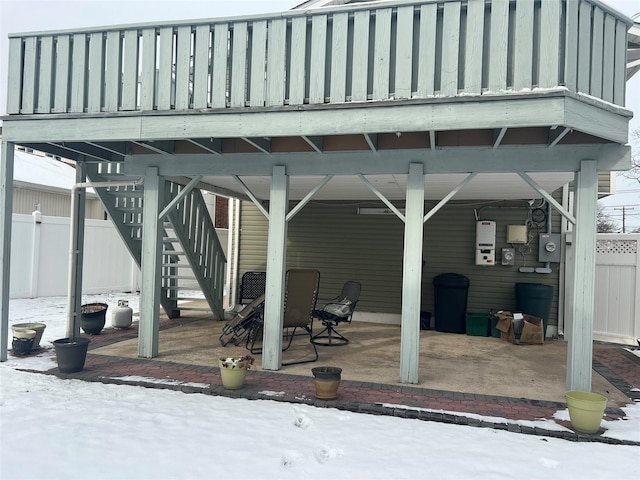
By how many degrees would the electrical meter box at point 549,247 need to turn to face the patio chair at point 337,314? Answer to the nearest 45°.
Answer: approximately 45° to its right

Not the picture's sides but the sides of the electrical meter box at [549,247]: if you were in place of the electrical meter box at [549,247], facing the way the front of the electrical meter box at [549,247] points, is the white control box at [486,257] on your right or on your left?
on your right

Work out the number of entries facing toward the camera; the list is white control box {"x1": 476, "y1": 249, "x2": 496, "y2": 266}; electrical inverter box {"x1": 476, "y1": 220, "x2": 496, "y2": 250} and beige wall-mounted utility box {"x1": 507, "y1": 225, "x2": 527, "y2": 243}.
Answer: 3

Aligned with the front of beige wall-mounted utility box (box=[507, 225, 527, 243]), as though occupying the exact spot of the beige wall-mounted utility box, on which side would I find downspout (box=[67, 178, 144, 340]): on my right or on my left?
on my right

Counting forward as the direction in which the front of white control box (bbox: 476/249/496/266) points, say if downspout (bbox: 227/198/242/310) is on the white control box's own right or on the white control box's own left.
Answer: on the white control box's own right

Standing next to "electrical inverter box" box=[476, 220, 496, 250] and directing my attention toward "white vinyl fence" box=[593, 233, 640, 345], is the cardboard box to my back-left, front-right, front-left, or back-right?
front-right

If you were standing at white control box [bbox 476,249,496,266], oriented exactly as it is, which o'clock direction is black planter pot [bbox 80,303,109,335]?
The black planter pot is roughly at 2 o'clock from the white control box.

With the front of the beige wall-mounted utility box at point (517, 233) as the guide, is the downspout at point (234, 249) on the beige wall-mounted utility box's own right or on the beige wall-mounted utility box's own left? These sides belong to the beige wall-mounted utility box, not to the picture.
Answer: on the beige wall-mounted utility box's own right

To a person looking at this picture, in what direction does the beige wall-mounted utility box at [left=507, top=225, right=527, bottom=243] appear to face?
facing the viewer

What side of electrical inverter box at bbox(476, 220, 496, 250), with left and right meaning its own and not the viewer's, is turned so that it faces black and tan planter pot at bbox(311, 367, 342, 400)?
front

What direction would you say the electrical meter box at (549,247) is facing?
toward the camera

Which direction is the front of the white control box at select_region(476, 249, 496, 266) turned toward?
toward the camera

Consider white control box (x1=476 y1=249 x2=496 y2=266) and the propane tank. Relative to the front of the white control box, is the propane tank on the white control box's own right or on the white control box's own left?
on the white control box's own right

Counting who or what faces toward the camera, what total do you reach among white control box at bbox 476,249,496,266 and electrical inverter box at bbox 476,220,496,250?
2

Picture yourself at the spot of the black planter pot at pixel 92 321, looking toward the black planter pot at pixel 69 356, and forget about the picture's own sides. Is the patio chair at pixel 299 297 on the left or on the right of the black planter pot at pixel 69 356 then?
left

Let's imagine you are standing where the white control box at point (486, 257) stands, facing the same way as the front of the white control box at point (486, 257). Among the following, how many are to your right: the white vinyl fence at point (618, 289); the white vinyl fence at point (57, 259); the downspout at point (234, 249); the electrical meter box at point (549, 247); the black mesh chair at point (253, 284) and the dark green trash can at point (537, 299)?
3
